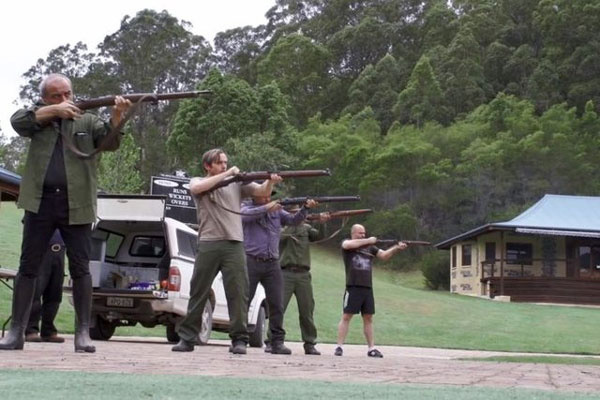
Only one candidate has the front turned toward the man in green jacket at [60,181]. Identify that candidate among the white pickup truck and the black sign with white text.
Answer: the black sign with white text

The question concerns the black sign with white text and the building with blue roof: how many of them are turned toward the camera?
2

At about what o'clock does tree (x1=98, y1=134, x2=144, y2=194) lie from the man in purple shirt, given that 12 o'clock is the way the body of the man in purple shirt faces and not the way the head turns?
The tree is roughly at 7 o'clock from the man in purple shirt.

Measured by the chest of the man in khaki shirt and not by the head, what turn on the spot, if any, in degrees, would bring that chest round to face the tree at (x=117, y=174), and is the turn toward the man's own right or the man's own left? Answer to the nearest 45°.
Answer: approximately 135° to the man's own left

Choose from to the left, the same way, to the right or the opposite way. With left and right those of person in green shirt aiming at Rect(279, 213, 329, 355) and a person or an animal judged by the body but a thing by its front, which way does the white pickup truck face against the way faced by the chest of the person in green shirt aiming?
to the left

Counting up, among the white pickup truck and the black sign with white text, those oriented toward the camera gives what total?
1

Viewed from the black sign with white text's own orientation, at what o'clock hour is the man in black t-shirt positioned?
The man in black t-shirt is roughly at 12 o'clock from the black sign with white text.

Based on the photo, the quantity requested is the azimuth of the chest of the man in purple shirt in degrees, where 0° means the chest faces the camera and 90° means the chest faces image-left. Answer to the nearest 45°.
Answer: approximately 315°

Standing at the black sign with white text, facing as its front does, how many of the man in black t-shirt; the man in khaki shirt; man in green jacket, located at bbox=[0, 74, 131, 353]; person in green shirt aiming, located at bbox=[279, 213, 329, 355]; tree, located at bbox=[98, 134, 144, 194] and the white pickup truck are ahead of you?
5

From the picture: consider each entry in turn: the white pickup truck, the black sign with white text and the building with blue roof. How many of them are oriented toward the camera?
2

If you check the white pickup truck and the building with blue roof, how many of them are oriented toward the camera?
1

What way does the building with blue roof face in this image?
toward the camera

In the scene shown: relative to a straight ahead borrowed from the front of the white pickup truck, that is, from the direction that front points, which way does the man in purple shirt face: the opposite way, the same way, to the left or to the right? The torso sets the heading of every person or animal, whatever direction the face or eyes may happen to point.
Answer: to the right
